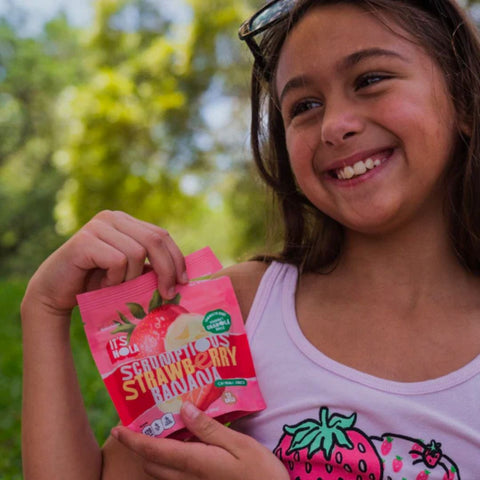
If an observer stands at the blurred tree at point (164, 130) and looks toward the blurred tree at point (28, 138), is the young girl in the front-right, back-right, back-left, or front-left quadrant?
back-left

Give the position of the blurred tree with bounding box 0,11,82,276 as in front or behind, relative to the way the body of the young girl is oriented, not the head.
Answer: behind

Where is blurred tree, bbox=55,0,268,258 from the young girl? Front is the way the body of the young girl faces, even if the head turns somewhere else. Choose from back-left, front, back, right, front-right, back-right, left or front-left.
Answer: back

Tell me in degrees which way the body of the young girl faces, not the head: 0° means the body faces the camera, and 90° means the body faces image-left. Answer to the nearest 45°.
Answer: approximately 0°
